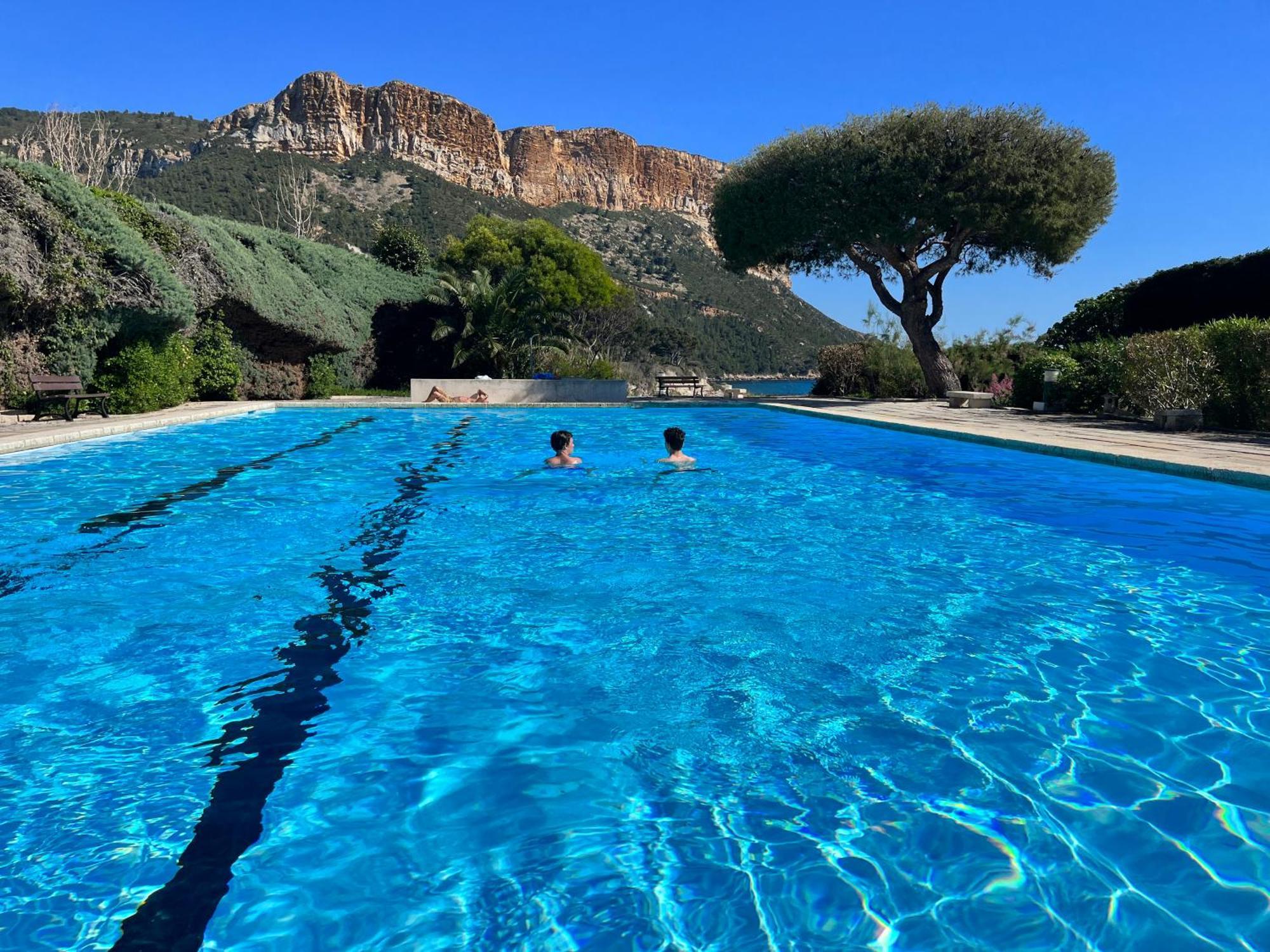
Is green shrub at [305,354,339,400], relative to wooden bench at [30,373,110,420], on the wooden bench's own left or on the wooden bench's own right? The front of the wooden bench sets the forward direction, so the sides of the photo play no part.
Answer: on the wooden bench's own left

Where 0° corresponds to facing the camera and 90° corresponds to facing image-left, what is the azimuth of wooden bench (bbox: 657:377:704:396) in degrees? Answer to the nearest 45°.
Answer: approximately 0°

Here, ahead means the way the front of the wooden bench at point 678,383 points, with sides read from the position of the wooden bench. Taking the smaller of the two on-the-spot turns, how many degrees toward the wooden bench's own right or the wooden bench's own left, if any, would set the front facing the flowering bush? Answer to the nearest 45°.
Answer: approximately 45° to the wooden bench's own left

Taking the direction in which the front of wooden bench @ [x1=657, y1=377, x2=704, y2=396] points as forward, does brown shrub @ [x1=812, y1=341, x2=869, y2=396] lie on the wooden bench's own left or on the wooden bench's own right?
on the wooden bench's own left

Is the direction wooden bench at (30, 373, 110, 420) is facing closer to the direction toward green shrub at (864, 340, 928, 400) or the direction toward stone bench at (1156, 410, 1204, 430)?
the stone bench

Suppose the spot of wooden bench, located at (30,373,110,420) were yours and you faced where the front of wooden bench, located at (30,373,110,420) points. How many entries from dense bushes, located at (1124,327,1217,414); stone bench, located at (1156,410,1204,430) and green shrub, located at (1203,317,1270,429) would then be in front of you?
3

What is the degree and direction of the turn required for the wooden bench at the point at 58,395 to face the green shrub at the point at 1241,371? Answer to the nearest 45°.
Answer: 0° — it already faces it

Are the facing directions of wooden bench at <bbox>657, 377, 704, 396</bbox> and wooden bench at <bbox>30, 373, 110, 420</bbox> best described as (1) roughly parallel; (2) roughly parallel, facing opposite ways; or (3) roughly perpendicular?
roughly perpendicular
